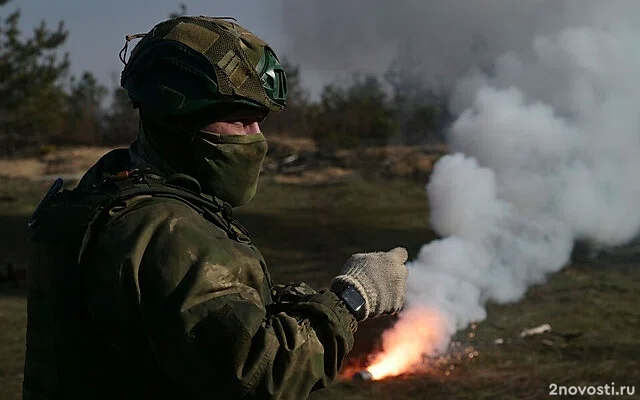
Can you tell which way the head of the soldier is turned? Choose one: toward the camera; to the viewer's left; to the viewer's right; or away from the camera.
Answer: to the viewer's right

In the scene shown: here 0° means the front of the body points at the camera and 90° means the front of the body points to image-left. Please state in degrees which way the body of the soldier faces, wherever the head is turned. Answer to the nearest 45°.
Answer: approximately 270°
